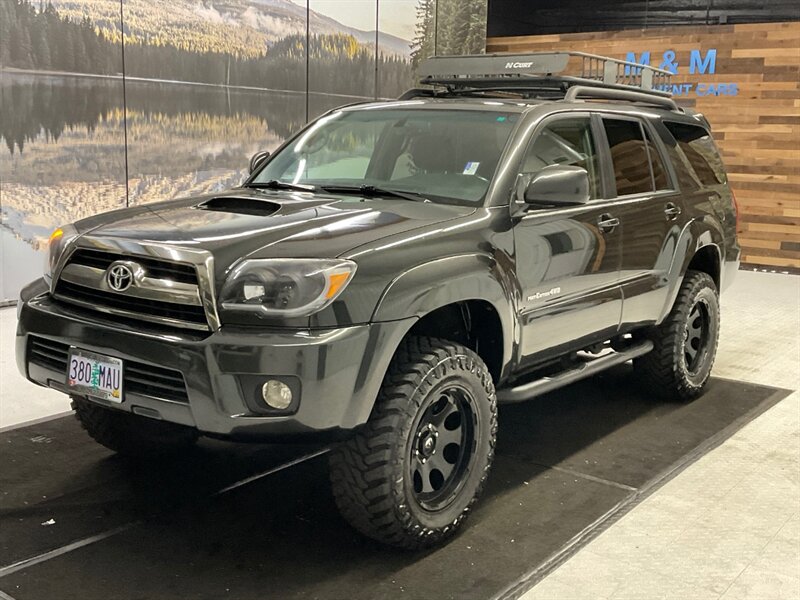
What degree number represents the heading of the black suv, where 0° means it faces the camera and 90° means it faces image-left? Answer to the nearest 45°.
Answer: approximately 45°
